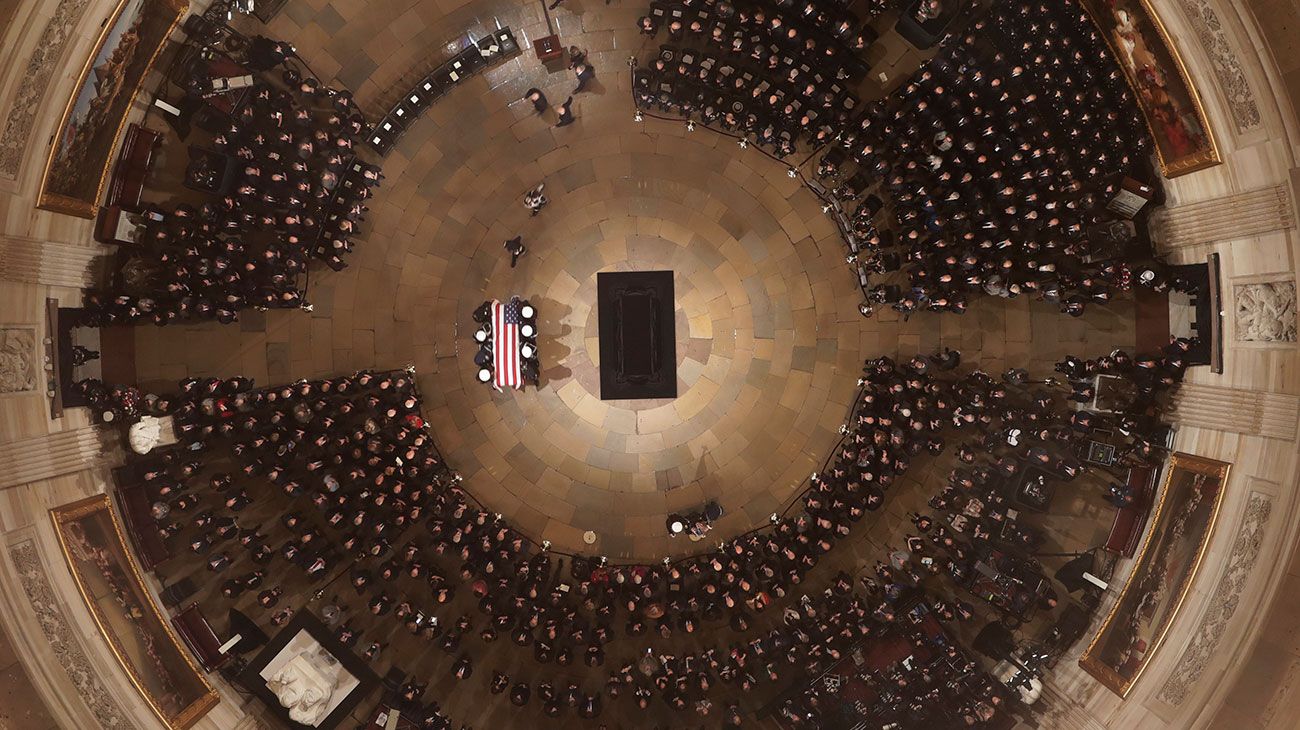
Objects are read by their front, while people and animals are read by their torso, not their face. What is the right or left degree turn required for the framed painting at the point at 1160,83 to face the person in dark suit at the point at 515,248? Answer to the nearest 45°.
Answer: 0° — it already faces them

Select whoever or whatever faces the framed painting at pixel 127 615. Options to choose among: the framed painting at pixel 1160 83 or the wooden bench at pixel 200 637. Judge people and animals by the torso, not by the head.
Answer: the framed painting at pixel 1160 83

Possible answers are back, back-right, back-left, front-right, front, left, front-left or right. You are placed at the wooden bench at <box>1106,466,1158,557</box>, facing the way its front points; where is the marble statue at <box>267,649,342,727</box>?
front-left

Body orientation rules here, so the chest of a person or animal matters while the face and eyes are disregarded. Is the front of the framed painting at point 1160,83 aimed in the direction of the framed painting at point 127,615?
yes

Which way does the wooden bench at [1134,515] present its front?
to the viewer's left

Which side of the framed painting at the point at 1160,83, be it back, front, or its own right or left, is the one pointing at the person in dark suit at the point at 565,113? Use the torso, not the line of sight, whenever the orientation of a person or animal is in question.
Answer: front

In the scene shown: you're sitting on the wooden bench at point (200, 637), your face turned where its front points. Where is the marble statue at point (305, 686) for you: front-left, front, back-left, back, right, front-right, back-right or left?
right

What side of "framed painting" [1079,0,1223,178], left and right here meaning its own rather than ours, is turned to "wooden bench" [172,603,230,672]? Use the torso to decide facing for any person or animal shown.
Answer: front

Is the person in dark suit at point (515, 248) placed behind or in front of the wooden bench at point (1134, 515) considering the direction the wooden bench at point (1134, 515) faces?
in front
